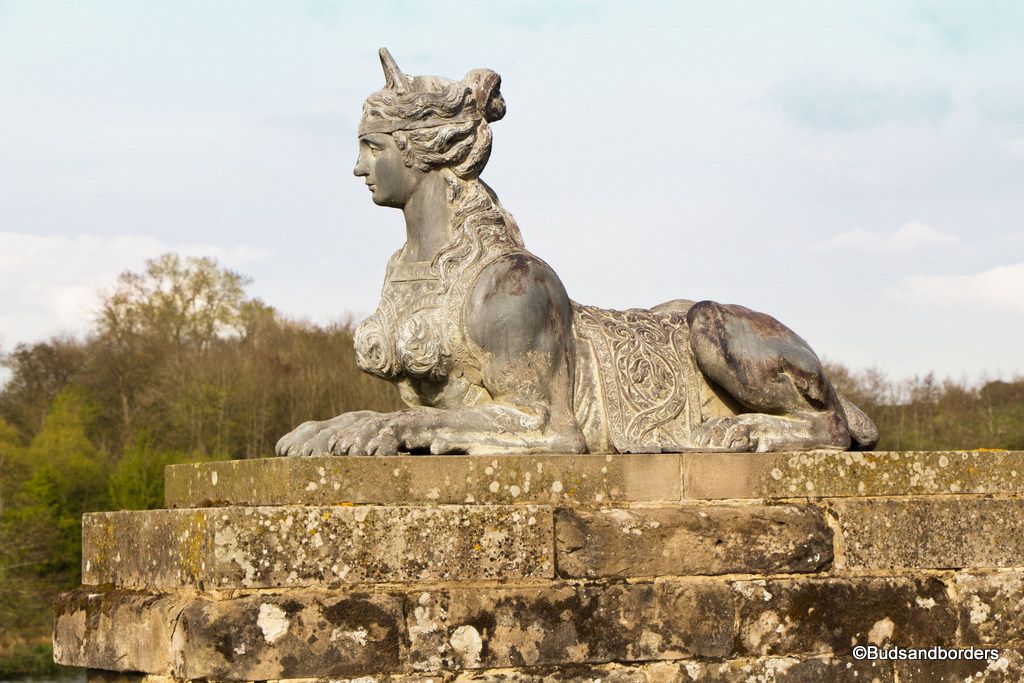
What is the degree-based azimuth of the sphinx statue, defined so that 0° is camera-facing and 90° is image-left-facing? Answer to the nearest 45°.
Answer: approximately 90°
